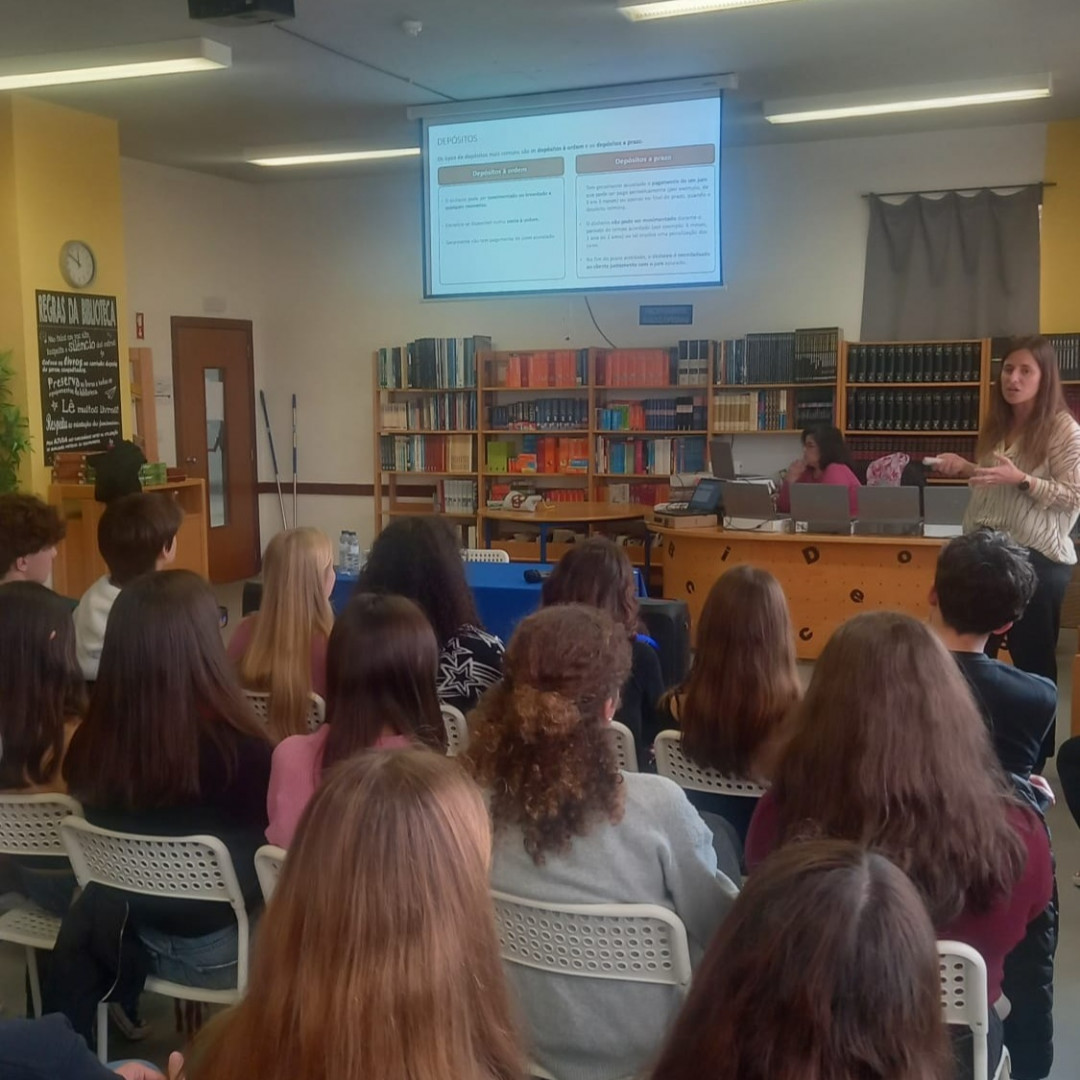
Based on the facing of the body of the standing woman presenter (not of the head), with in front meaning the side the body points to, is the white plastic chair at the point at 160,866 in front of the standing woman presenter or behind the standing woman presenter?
in front

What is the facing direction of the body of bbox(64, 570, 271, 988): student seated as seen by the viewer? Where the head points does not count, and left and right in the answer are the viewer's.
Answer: facing away from the viewer

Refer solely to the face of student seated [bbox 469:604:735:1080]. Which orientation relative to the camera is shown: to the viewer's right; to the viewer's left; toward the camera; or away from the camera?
away from the camera

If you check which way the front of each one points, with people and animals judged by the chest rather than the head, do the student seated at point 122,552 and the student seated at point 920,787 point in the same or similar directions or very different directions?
same or similar directions

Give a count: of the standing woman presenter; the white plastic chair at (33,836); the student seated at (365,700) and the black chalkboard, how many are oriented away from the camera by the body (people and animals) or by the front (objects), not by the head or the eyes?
2

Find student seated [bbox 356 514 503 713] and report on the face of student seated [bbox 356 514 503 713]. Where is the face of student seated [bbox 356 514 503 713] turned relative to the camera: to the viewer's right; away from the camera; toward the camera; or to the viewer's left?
away from the camera

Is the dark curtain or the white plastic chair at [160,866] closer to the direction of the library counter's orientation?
the white plastic chair

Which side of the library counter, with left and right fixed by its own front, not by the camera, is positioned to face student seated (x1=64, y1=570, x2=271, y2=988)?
front

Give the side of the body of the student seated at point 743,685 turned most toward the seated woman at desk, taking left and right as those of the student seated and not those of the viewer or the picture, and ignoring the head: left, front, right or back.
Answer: front

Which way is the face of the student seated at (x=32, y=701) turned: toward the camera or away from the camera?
away from the camera

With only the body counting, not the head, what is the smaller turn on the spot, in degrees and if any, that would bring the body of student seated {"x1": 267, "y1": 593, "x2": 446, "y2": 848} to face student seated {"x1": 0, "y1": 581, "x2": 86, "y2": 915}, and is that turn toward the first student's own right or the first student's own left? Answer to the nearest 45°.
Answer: approximately 45° to the first student's own left

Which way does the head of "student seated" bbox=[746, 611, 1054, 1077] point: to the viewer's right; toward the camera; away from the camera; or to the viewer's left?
away from the camera

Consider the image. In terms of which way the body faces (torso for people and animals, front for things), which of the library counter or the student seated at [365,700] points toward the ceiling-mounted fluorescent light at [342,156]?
the student seated

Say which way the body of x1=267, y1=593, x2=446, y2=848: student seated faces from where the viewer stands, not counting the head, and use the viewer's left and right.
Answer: facing away from the viewer

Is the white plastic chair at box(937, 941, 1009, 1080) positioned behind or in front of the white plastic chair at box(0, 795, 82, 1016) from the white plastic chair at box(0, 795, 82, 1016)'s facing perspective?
behind

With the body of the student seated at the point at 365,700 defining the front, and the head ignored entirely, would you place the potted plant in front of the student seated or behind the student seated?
in front

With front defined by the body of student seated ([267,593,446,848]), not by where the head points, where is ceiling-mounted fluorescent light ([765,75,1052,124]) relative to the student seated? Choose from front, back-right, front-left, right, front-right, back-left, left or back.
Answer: front-right

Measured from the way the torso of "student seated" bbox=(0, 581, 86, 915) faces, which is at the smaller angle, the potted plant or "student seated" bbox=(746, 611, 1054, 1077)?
the potted plant

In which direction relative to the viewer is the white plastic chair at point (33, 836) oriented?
away from the camera

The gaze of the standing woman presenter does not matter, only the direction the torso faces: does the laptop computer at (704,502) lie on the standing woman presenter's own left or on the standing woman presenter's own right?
on the standing woman presenter's own right
